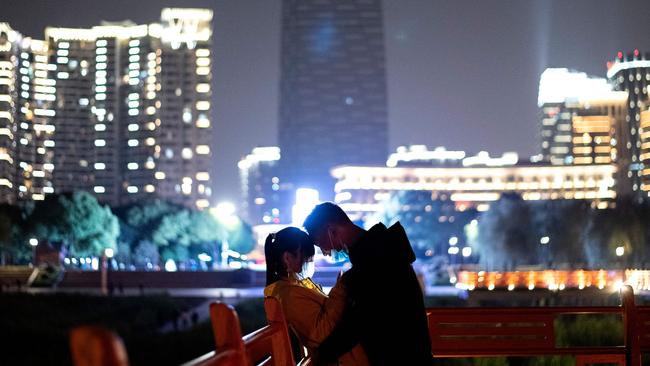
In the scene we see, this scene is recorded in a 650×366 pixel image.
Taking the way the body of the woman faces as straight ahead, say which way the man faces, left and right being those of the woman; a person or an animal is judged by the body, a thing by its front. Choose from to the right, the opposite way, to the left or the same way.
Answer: the opposite way

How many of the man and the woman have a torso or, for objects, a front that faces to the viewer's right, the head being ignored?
1

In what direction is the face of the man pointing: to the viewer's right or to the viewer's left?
to the viewer's left

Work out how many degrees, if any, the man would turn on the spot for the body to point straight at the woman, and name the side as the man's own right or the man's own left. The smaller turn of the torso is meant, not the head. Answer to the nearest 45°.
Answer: approximately 45° to the man's own right

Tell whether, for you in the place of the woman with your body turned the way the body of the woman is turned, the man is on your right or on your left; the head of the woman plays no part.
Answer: on your right

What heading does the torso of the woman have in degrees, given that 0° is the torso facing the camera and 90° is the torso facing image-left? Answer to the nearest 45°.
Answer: approximately 270°

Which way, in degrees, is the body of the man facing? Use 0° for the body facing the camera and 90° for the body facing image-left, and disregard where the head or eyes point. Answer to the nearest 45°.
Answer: approximately 90°

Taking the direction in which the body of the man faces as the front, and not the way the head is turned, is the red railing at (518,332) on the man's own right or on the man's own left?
on the man's own right
